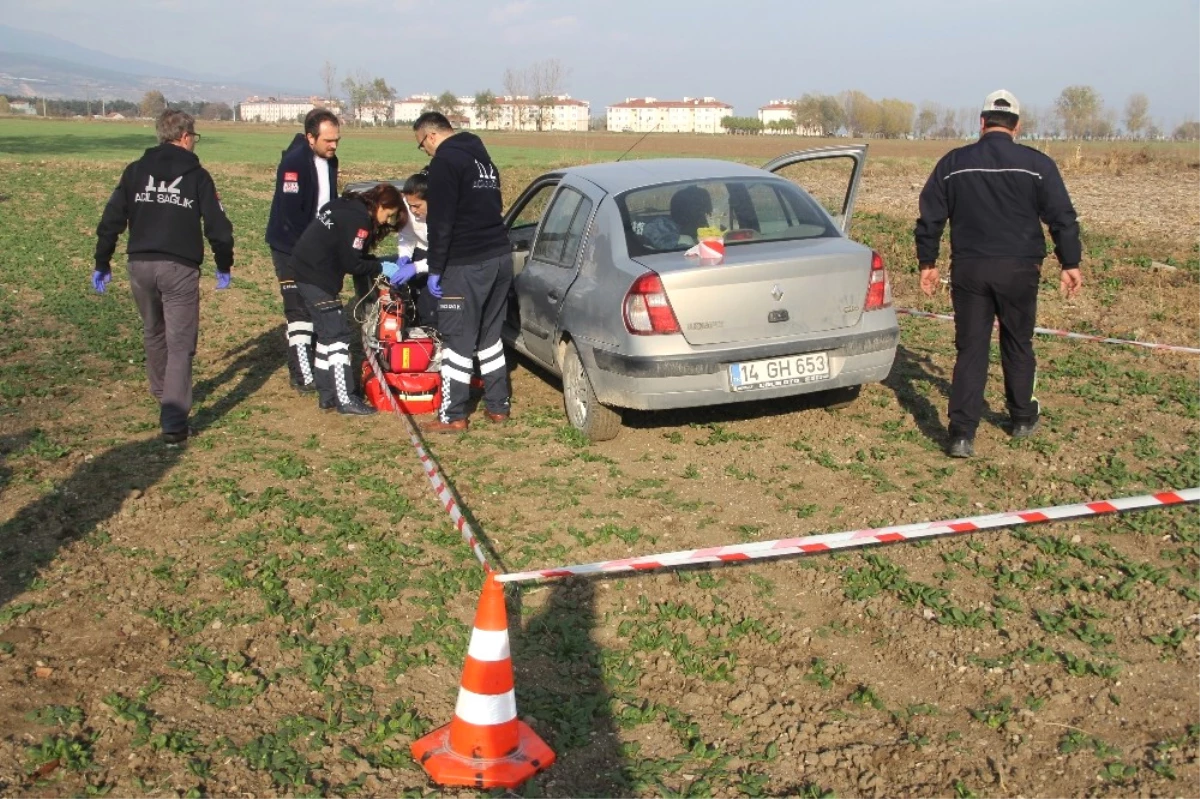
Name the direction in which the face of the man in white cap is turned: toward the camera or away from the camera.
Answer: away from the camera

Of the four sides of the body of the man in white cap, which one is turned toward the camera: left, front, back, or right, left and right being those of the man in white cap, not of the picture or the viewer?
back

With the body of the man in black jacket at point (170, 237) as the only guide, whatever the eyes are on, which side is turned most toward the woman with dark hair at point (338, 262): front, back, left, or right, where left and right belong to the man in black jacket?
right

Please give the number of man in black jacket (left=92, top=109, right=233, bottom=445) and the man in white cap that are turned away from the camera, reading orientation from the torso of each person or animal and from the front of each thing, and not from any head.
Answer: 2

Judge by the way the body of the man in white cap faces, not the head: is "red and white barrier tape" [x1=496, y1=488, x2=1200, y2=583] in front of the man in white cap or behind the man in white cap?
behind

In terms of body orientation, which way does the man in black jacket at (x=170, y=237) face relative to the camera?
away from the camera

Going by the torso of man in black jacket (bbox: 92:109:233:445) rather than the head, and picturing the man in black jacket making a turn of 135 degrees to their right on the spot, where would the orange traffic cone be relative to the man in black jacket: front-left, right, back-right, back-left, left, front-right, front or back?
front-right

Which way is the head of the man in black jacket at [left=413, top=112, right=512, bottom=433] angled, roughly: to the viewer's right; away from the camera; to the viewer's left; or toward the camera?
to the viewer's left

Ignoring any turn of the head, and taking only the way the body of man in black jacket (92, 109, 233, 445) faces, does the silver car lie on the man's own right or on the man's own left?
on the man's own right

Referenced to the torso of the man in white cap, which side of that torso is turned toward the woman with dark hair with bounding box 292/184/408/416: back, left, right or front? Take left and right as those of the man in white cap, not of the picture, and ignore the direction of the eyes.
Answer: left

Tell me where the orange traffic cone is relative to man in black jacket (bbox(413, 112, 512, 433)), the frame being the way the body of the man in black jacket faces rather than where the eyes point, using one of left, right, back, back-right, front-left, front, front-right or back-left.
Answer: back-left

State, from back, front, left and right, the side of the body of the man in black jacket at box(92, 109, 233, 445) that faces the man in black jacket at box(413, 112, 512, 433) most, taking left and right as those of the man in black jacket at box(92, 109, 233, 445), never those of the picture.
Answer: right

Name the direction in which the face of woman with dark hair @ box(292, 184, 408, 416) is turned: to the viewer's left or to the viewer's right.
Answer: to the viewer's right

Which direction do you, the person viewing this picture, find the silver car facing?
facing away from the viewer and to the left of the viewer

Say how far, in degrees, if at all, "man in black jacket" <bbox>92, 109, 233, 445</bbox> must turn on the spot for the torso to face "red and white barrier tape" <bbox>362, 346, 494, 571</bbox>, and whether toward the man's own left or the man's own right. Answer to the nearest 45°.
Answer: approximately 135° to the man's own right

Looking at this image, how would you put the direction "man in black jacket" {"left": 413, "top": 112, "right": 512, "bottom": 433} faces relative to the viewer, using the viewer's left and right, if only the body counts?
facing away from the viewer and to the left of the viewer
